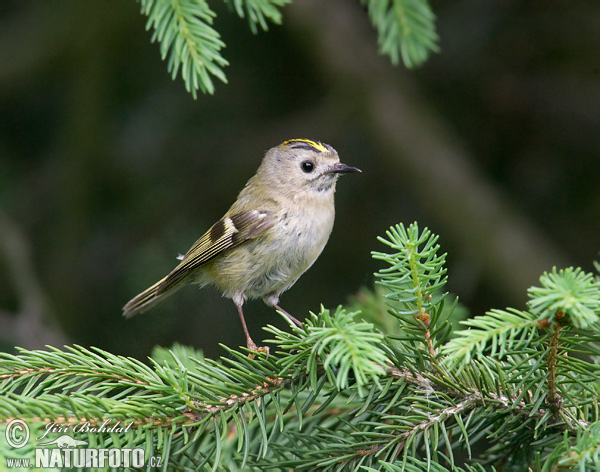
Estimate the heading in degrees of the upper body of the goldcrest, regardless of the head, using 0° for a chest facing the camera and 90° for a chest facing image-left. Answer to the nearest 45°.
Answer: approximately 270°
